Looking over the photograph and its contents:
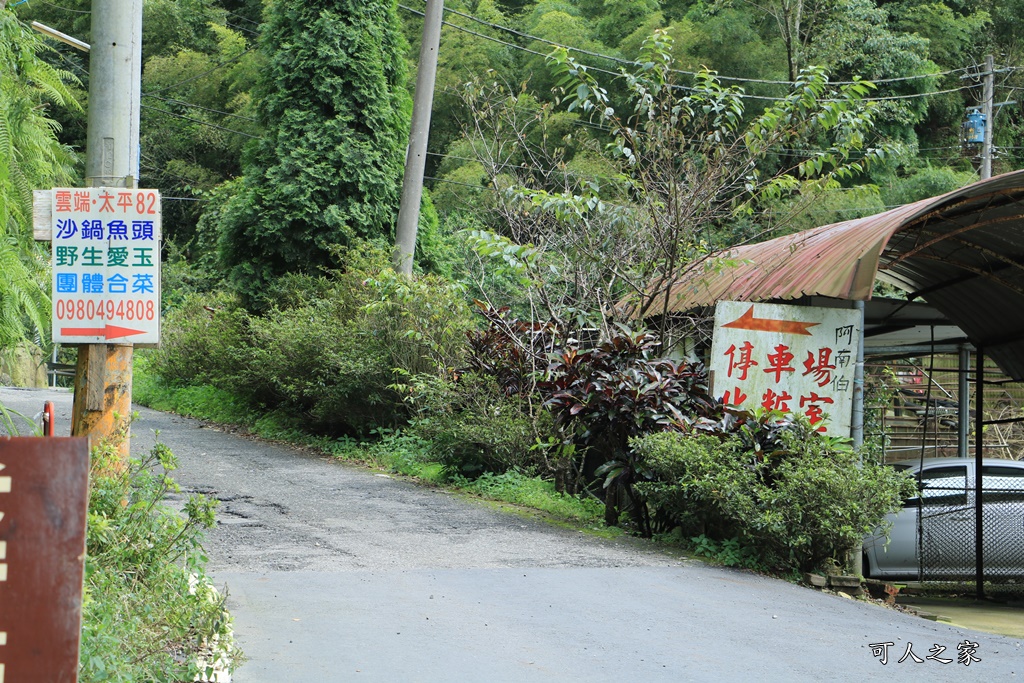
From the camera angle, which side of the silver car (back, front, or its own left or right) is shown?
left

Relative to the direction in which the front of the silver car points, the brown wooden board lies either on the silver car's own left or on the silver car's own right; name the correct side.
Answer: on the silver car's own left

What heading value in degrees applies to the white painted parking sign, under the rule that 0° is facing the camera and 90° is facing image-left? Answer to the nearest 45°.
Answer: approximately 0°

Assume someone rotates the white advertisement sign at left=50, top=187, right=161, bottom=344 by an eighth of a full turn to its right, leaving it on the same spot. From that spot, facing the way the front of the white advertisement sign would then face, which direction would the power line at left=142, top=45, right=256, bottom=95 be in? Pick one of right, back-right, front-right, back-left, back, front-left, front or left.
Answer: back-right

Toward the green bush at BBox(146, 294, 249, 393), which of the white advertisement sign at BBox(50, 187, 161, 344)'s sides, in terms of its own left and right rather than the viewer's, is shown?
back

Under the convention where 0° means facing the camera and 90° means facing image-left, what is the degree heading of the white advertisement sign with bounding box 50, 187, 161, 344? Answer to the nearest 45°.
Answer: approximately 0°

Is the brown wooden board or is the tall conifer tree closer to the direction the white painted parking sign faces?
the brown wooden board

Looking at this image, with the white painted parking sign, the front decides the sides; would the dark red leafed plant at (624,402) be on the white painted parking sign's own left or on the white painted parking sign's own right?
on the white painted parking sign's own right

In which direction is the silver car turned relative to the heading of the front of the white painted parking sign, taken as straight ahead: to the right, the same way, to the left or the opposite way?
to the right

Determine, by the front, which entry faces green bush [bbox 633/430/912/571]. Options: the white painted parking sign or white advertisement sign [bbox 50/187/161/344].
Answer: the white painted parking sign
